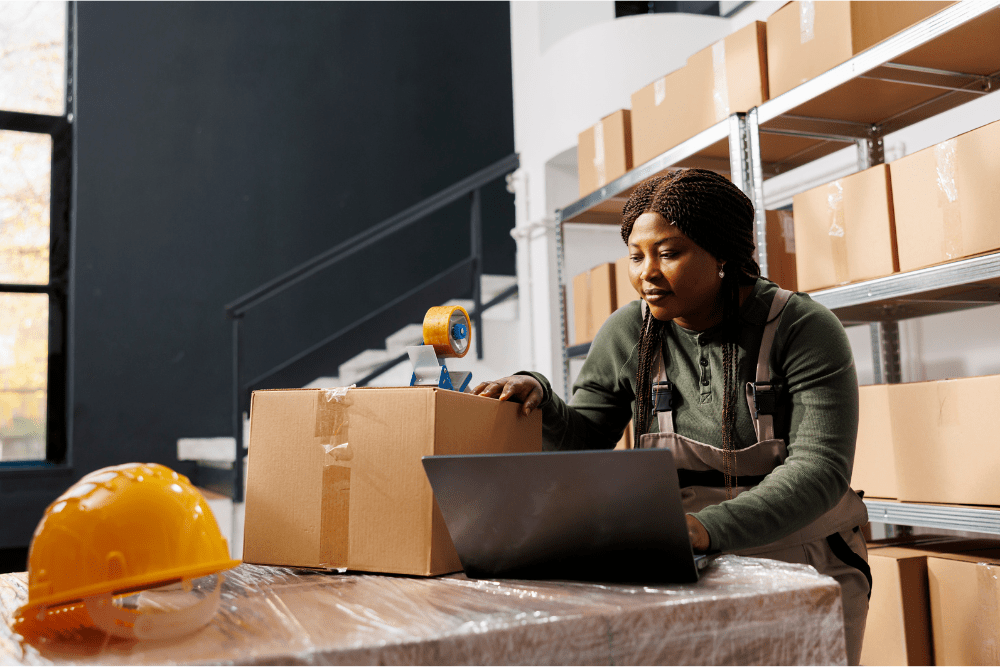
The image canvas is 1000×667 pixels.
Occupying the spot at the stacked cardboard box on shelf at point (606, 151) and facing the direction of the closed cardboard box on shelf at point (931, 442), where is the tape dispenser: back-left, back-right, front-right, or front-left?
front-right

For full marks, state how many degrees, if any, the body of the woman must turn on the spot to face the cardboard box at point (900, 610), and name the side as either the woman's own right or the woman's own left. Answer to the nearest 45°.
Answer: approximately 180°

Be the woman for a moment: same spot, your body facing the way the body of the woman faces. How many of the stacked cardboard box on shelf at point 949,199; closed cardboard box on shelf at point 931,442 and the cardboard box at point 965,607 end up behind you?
3

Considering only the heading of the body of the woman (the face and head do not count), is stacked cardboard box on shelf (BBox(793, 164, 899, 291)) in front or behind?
behind

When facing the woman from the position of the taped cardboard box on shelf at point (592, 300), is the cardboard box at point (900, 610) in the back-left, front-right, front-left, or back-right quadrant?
front-left

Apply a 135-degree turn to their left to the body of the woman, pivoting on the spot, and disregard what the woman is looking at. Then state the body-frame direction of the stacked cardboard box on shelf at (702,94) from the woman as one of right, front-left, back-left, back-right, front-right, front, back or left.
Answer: left

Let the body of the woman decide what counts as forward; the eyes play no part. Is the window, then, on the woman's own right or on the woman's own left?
on the woman's own right

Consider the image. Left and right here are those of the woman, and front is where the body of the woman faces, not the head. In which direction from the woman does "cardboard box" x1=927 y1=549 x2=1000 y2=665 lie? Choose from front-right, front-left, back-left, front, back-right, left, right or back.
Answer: back

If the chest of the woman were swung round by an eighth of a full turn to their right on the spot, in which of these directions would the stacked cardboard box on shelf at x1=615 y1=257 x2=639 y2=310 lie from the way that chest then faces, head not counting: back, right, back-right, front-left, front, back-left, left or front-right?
right

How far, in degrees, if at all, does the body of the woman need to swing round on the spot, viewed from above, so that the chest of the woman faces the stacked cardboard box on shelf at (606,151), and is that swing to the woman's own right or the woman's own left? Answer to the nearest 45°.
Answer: approximately 135° to the woman's own right

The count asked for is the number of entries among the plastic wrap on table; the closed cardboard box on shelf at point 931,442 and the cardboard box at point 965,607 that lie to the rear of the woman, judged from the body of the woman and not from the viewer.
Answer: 2

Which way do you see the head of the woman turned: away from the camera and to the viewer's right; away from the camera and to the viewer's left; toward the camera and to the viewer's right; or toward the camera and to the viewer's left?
toward the camera and to the viewer's left
